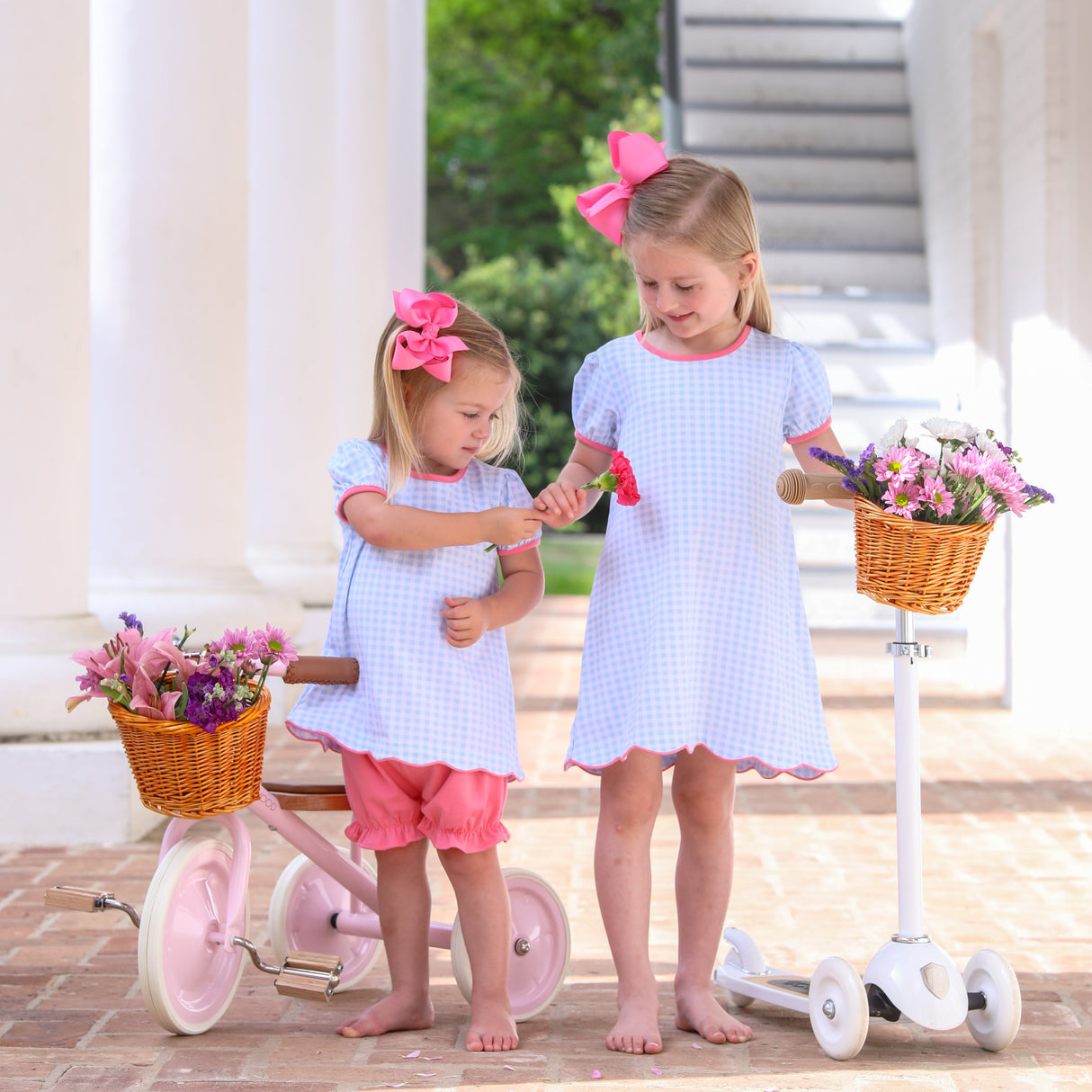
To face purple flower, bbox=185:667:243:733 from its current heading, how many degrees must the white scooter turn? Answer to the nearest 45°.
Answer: approximately 135° to its right

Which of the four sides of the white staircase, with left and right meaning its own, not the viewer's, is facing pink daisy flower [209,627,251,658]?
front

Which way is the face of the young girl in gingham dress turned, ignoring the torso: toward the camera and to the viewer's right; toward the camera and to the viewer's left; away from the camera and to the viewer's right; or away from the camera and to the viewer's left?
toward the camera and to the viewer's left

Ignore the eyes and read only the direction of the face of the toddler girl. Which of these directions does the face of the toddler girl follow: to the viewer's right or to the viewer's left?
to the viewer's right

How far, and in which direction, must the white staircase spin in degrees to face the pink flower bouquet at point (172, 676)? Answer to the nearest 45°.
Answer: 0° — it already faces it

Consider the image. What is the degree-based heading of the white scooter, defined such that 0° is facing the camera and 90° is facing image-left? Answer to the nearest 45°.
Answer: approximately 315°

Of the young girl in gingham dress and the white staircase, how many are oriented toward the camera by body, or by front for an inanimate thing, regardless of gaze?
2

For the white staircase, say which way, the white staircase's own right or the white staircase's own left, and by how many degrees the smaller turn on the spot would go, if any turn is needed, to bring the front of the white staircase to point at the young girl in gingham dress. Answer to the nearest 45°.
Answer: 0° — it already faces them

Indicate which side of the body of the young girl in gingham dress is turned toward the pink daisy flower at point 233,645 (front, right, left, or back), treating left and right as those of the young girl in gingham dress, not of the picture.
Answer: right
